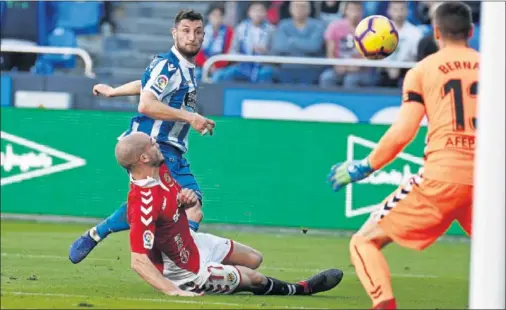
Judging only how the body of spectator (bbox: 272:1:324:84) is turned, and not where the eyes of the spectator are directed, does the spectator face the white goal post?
yes

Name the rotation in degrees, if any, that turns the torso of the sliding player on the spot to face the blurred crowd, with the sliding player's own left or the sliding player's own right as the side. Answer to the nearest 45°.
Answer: approximately 90° to the sliding player's own left

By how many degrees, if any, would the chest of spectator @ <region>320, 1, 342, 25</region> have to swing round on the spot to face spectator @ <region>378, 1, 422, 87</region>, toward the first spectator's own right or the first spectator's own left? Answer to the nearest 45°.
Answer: approximately 45° to the first spectator's own left

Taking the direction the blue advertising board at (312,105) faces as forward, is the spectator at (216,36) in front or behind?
behind

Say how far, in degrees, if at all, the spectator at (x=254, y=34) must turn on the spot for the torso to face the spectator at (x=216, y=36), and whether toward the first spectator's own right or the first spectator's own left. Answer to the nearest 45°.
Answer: approximately 135° to the first spectator's own right

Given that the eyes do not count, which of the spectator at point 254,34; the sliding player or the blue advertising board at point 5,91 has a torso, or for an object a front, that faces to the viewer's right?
the sliding player

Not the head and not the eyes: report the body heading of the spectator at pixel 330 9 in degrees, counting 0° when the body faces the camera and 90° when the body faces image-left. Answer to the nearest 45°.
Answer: approximately 0°
